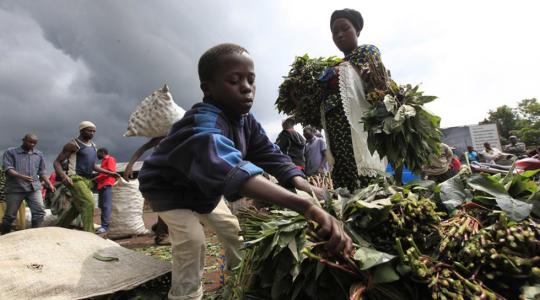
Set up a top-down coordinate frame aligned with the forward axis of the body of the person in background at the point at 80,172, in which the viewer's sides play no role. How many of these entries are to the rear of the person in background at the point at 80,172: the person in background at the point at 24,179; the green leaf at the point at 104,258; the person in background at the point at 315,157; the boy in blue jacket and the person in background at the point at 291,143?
1

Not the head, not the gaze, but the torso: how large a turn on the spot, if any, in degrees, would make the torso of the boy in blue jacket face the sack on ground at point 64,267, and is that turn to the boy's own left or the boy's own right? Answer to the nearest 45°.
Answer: approximately 180°

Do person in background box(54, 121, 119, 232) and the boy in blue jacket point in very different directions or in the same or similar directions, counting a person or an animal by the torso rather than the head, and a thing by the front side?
same or similar directions

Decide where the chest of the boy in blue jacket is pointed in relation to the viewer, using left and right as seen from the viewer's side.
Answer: facing the viewer and to the right of the viewer

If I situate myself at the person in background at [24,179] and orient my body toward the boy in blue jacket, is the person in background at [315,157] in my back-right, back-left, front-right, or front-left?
front-left

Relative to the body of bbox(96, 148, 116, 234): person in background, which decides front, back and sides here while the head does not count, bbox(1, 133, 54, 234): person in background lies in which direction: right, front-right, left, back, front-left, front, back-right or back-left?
front-right

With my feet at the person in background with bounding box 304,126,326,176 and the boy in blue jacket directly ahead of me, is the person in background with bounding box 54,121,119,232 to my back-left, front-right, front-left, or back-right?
front-right
